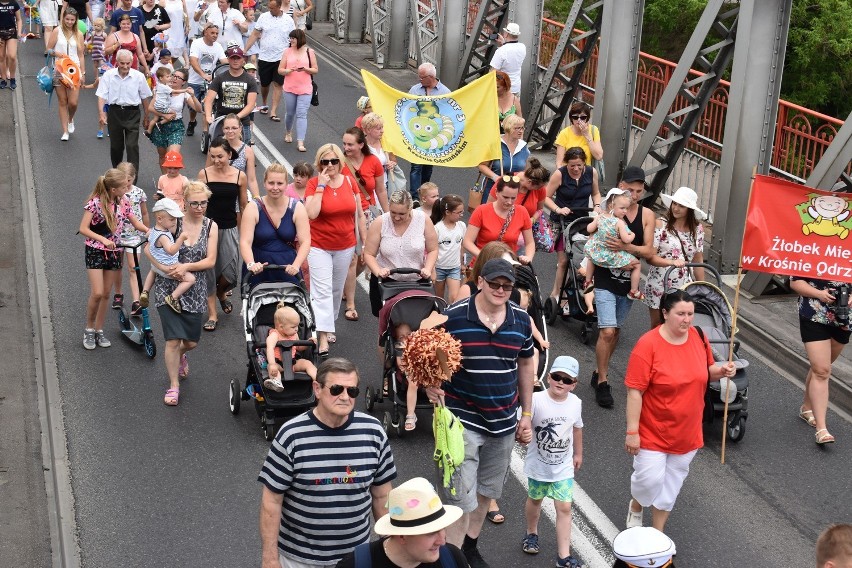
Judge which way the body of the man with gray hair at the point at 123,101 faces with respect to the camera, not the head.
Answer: toward the camera

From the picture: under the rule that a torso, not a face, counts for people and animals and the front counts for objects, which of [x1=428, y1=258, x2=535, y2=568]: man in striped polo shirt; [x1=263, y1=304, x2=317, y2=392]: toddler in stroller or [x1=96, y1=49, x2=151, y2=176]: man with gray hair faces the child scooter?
the man with gray hair

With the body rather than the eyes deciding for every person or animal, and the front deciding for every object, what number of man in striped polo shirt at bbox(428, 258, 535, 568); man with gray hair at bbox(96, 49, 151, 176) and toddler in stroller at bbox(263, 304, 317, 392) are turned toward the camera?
3

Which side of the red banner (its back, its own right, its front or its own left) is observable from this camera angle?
front

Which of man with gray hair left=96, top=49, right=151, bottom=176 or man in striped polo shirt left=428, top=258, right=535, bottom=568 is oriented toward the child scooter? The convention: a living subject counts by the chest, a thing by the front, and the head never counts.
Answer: the man with gray hair

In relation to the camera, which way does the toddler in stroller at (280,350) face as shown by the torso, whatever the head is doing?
toward the camera

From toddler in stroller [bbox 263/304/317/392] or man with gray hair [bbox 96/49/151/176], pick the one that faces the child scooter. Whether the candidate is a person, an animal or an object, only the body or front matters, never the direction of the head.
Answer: the man with gray hair

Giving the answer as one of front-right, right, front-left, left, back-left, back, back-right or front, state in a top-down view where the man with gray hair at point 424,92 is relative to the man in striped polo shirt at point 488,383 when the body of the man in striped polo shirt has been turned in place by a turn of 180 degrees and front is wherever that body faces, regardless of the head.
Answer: front

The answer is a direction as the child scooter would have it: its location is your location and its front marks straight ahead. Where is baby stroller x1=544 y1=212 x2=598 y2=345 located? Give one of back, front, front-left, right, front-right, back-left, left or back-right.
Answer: front-left

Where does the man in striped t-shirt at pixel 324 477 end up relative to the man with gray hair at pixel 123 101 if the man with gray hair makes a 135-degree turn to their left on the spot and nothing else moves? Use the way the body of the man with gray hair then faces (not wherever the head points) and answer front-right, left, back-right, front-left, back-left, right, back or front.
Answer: back-right

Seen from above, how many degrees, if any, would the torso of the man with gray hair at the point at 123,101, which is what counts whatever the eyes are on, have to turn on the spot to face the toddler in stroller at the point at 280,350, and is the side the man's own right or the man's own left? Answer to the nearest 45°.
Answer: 0° — they already face them

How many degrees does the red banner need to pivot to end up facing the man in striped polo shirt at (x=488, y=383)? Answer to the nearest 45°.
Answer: approximately 45° to its right

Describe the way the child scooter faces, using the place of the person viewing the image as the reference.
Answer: facing the viewer and to the right of the viewer
